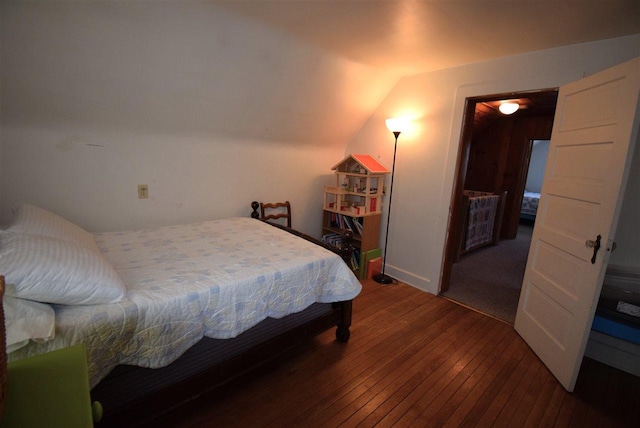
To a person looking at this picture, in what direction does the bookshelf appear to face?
facing the viewer and to the left of the viewer

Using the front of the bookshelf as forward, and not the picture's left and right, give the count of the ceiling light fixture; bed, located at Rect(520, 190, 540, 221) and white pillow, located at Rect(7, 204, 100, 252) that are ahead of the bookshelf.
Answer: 1

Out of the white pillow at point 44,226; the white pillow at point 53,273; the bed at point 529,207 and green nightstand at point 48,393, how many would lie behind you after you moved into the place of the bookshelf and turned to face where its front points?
1

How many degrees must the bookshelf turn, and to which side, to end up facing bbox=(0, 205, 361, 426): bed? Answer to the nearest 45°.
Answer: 0° — it already faces it

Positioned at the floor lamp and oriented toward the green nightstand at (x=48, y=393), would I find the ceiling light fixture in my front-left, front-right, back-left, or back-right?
back-left

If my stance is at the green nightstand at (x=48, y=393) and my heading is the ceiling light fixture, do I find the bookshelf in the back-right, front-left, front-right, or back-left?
front-left

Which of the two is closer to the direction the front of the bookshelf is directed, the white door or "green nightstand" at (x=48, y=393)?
the green nightstand

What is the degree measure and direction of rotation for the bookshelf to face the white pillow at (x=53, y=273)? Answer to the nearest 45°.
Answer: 0° — it already faces it

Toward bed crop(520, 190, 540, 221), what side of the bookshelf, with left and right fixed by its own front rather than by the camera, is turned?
back

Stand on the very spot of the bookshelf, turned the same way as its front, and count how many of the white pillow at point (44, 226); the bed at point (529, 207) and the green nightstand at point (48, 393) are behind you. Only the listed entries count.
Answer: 1

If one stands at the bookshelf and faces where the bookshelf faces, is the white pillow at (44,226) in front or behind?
in front

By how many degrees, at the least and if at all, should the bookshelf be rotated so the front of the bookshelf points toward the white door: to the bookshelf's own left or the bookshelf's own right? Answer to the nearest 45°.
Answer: approximately 90° to the bookshelf's own left

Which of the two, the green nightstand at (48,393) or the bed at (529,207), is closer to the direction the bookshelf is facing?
the green nightstand

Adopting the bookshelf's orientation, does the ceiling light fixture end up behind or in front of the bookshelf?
behind
